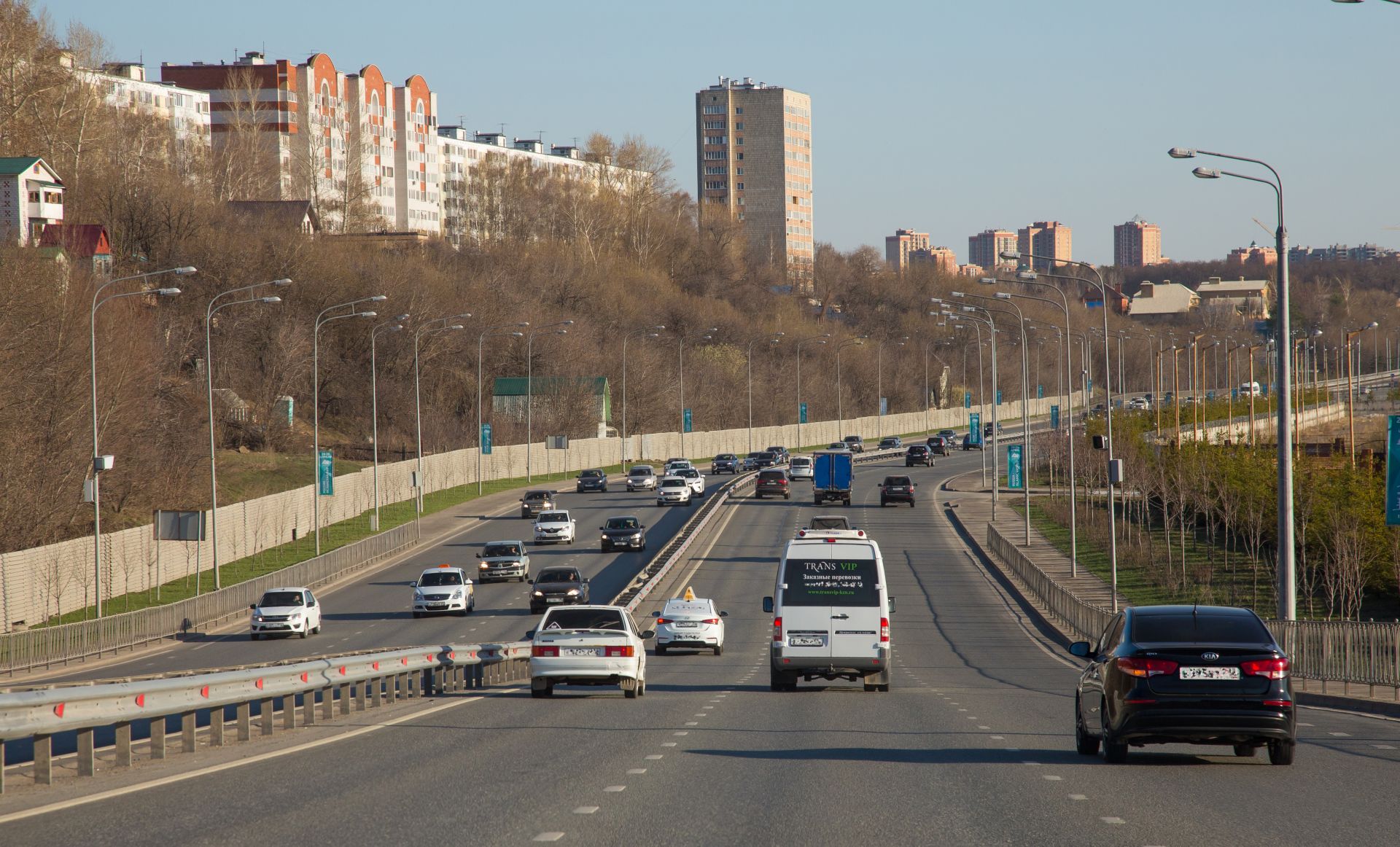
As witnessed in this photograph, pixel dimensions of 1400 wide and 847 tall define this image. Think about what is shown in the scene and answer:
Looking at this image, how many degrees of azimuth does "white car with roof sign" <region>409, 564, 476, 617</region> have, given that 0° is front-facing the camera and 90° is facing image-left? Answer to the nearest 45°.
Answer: approximately 0°

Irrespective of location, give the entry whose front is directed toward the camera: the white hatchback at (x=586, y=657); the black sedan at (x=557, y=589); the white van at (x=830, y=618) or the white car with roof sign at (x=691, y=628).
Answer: the black sedan

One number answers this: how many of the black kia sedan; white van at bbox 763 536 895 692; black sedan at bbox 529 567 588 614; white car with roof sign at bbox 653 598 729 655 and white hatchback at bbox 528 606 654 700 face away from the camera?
4

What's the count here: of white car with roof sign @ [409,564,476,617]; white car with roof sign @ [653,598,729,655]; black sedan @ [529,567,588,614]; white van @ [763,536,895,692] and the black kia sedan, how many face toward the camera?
2

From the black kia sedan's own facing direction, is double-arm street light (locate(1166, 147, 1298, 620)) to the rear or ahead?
ahead

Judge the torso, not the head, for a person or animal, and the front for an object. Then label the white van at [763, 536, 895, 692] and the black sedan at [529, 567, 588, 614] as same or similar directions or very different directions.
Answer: very different directions

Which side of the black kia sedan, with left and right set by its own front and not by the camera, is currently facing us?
back

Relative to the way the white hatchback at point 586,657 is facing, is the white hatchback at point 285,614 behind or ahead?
ahead

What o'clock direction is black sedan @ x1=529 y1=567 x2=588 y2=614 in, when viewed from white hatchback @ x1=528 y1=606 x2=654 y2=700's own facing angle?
The black sedan is roughly at 12 o'clock from the white hatchback.

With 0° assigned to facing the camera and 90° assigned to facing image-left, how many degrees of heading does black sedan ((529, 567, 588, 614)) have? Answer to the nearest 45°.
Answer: approximately 0°

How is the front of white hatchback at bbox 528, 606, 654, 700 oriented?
away from the camera

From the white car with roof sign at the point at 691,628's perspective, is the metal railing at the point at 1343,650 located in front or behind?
behind

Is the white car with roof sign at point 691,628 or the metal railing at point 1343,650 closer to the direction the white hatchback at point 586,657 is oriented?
the white car with roof sign

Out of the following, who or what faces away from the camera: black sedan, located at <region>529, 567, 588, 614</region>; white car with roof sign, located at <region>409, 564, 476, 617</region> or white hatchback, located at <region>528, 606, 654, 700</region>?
the white hatchback

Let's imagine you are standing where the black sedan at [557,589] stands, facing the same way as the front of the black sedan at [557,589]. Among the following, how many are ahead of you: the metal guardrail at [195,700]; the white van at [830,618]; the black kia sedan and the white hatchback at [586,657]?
4

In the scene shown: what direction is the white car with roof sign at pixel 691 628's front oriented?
away from the camera
